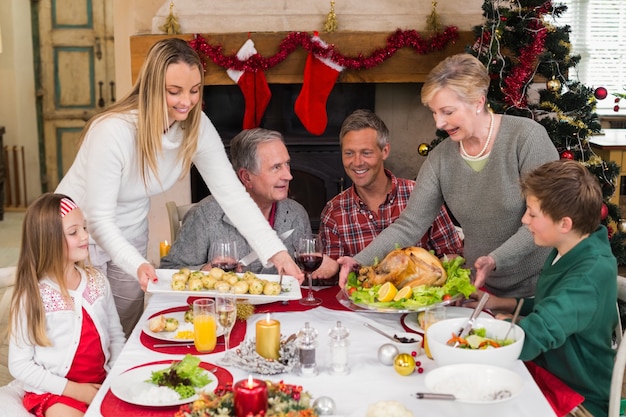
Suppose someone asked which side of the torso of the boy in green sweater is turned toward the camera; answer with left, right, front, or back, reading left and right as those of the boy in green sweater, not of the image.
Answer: left

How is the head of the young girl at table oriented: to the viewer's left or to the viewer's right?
to the viewer's right

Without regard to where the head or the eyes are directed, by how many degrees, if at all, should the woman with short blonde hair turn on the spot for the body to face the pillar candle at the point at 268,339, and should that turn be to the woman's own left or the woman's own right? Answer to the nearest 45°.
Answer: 0° — they already face it

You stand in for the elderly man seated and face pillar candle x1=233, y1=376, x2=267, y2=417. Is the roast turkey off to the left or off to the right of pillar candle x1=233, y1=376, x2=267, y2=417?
left

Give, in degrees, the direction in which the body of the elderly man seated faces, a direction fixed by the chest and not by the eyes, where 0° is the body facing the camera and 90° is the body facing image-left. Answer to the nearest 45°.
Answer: approximately 315°

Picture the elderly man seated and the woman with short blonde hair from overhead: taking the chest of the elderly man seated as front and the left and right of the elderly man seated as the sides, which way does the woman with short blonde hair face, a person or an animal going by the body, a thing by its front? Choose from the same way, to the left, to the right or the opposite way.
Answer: to the right
